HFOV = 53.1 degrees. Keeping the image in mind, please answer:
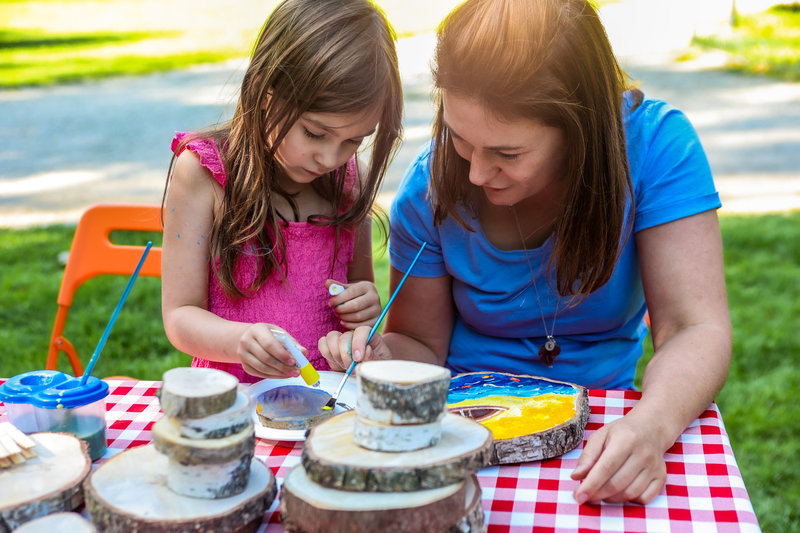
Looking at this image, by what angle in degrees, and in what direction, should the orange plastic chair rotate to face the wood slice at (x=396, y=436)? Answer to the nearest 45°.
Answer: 0° — it already faces it

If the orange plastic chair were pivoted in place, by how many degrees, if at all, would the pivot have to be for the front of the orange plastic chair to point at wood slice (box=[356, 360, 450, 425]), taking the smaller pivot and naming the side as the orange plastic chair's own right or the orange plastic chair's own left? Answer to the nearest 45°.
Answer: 0° — it already faces it

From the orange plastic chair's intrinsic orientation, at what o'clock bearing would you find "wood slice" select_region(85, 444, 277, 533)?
The wood slice is roughly at 12 o'clock from the orange plastic chair.

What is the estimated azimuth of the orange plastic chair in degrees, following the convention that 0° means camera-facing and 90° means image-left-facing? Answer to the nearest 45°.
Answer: approximately 0°

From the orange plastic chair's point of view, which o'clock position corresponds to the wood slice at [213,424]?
The wood slice is roughly at 12 o'clock from the orange plastic chair.

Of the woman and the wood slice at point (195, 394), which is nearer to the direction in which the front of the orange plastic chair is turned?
the wood slice

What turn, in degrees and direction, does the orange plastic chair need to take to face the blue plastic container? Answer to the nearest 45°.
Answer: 0° — it already faces it
